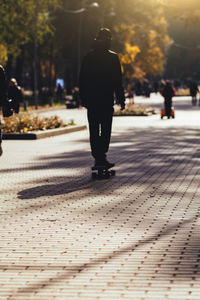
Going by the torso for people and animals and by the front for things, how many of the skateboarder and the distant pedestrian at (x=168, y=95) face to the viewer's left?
0

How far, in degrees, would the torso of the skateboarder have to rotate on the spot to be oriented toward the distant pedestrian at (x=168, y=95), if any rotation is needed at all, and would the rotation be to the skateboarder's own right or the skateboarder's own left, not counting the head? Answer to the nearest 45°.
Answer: approximately 45° to the skateboarder's own left

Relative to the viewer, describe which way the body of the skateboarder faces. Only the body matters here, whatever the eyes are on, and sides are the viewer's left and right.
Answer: facing away from the viewer and to the right of the viewer

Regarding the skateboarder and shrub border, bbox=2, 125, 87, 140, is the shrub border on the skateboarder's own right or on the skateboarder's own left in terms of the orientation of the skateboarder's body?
on the skateboarder's own left
